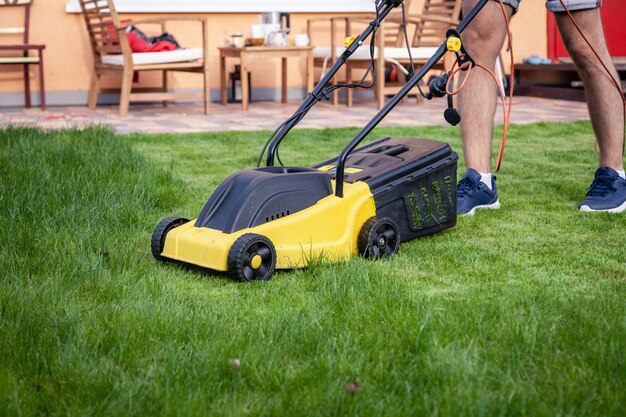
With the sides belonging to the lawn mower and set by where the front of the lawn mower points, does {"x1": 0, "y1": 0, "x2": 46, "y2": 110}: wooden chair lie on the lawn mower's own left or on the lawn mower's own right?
on the lawn mower's own right

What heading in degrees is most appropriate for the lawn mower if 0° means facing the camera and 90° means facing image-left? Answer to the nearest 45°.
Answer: approximately 45°

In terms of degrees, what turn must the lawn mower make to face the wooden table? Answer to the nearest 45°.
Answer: approximately 135° to its right

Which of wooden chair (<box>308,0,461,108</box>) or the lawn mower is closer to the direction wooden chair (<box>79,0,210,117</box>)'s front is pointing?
the wooden chair

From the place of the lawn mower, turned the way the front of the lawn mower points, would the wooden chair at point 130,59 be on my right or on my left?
on my right

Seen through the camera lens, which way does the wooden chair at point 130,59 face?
facing away from the viewer and to the right of the viewer
